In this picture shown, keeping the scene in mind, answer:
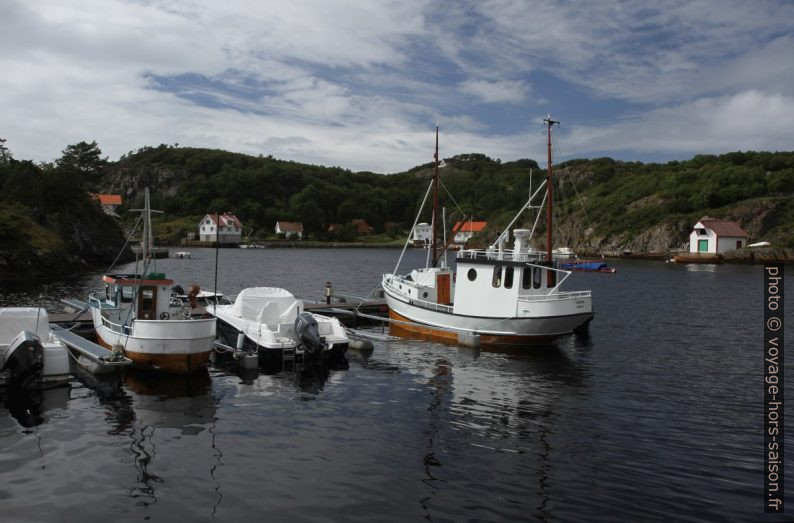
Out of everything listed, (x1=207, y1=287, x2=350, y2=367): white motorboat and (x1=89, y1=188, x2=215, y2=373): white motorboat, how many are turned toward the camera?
0

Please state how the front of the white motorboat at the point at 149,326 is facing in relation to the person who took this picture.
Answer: facing away from the viewer and to the left of the viewer

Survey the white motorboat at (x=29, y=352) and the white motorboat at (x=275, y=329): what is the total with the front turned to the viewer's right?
0

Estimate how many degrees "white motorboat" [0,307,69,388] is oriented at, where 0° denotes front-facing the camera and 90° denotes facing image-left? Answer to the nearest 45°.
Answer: approximately 180°

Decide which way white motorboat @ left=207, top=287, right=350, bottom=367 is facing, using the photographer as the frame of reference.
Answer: facing away from the viewer and to the left of the viewer

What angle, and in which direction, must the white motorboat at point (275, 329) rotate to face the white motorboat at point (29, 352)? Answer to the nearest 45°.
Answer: approximately 90° to its left
